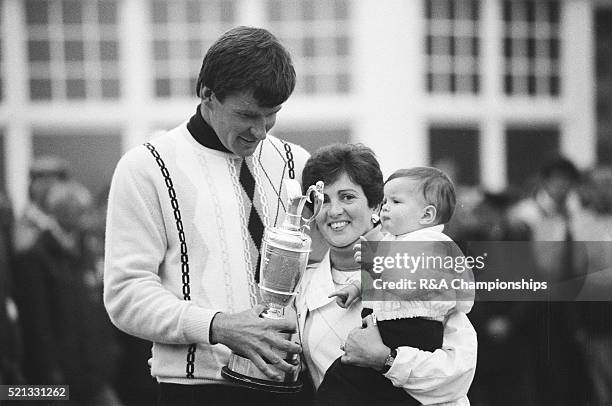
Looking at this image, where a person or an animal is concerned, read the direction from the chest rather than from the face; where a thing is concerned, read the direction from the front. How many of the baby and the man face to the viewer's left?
1

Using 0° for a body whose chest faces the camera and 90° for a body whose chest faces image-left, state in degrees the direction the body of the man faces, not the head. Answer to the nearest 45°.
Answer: approximately 315°

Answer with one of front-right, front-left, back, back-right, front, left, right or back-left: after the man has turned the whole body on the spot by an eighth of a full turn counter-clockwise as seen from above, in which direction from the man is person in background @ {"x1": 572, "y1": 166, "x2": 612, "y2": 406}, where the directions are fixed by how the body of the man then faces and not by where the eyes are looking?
front-left

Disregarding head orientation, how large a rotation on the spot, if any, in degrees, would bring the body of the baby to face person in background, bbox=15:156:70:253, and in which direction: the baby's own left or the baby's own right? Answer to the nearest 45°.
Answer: approximately 45° to the baby's own right

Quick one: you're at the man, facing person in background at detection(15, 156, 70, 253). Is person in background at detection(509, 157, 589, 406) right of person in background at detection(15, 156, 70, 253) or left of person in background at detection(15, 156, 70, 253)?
right

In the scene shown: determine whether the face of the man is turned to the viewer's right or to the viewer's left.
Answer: to the viewer's right

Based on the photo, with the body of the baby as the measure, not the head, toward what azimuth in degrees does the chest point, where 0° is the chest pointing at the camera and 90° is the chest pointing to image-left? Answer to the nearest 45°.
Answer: approximately 90°

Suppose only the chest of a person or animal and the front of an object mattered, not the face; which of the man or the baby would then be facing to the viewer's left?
the baby

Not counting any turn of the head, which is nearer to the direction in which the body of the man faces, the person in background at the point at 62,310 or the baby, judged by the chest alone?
the baby

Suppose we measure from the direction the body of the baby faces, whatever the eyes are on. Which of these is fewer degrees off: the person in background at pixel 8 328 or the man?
the man
